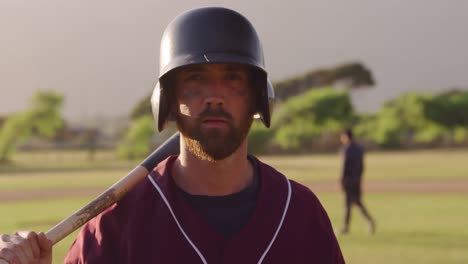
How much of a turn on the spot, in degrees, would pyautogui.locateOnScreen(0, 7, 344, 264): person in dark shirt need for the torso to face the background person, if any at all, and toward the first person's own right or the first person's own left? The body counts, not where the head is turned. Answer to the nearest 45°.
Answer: approximately 180°

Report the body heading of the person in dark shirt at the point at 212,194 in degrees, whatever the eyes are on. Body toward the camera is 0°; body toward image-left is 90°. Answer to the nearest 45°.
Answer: approximately 0°

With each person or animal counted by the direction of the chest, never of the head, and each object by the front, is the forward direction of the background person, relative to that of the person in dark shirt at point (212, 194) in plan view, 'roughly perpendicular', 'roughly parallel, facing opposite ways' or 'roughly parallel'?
roughly perpendicular

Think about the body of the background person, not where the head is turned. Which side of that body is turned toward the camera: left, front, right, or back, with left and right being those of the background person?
left

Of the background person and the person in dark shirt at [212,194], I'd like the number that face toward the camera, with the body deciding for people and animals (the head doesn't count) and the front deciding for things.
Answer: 1

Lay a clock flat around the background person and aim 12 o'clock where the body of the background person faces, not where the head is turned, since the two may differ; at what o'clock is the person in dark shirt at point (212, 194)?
The person in dark shirt is roughly at 9 o'clock from the background person.
